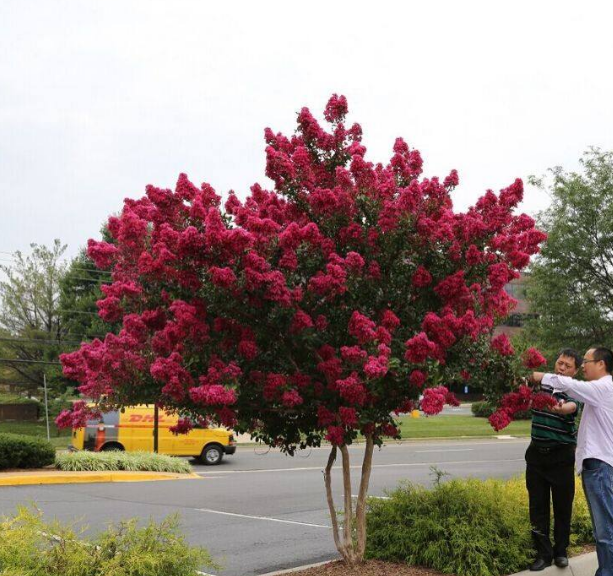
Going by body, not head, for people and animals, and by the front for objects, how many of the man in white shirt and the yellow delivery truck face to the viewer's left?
1

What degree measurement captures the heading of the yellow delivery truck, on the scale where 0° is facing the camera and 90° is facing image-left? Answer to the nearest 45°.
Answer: approximately 270°

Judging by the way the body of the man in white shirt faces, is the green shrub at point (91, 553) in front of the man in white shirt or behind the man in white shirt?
in front

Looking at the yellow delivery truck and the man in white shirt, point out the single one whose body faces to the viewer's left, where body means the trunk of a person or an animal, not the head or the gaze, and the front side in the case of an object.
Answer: the man in white shirt

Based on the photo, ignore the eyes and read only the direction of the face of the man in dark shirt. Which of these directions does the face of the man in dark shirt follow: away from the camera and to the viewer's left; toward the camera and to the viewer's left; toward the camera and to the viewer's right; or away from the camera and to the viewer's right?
toward the camera and to the viewer's left

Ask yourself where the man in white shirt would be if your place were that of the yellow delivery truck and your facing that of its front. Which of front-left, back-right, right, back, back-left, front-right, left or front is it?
right

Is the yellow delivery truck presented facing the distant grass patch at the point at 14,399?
no

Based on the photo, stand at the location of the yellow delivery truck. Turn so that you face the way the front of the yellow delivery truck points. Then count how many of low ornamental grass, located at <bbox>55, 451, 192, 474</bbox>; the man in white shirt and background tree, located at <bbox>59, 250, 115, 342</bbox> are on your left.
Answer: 1

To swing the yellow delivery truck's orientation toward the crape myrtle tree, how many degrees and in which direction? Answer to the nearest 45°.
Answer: approximately 90° to its right

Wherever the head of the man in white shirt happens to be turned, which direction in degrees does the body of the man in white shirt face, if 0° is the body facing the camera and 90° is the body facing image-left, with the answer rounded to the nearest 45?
approximately 90°

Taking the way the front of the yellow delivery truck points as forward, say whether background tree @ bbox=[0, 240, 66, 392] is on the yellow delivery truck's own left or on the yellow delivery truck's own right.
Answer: on the yellow delivery truck's own left

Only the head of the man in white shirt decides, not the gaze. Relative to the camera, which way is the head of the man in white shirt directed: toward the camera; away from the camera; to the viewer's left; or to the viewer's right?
to the viewer's left

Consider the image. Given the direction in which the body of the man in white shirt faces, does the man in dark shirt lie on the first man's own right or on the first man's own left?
on the first man's own right

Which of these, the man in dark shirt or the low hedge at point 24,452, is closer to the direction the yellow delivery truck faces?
the man in dark shirt

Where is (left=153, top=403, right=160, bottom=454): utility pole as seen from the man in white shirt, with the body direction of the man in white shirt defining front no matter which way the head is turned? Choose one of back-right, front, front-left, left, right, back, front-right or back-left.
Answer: front-right

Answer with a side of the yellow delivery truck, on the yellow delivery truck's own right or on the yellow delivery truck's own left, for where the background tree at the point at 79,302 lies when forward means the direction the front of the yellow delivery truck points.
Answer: on the yellow delivery truck's own left
